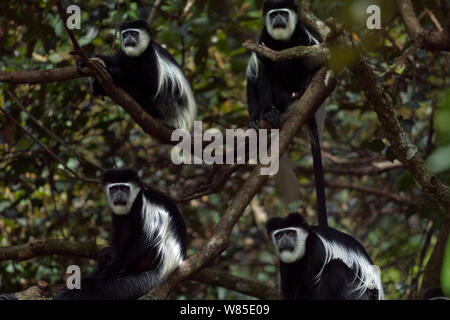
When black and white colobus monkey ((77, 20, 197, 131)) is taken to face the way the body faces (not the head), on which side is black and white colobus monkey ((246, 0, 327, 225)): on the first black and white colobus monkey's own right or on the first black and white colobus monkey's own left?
on the first black and white colobus monkey's own left

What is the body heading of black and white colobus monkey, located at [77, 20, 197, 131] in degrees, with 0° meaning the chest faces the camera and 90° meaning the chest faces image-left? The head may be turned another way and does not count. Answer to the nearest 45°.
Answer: approximately 45°

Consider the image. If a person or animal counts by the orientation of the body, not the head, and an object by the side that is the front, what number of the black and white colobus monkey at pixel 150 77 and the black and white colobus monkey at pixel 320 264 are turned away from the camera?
0

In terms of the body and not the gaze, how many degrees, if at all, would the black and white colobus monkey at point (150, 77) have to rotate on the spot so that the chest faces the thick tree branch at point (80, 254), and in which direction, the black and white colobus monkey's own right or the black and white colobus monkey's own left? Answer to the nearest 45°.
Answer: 0° — it already faces it

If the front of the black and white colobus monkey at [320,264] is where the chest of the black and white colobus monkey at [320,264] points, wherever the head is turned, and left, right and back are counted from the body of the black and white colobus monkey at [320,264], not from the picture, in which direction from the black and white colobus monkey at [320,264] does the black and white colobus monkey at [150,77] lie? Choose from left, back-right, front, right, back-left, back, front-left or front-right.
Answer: right

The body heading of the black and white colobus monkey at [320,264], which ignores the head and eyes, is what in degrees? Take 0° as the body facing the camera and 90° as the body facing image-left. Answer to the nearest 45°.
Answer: approximately 45°

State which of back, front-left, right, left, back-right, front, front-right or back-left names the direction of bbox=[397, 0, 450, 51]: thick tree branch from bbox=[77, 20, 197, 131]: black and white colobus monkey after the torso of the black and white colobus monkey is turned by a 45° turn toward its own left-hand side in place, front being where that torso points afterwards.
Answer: front-left
